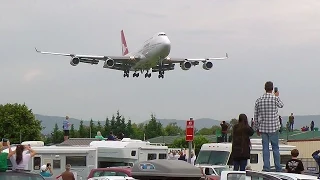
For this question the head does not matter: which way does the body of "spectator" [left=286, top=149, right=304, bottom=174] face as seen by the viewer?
away from the camera

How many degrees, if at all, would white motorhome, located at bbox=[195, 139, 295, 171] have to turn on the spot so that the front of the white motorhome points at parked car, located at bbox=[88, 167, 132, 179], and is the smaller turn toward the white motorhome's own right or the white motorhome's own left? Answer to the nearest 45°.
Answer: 0° — it already faces it

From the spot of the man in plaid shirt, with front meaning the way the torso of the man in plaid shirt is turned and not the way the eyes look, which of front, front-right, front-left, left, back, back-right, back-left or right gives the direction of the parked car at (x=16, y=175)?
back-left

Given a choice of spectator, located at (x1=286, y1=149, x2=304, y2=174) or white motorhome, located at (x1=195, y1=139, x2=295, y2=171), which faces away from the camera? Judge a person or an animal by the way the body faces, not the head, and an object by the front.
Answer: the spectator

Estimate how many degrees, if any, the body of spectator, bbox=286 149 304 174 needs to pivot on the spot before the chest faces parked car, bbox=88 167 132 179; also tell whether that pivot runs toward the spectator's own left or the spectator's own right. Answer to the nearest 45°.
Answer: approximately 45° to the spectator's own left

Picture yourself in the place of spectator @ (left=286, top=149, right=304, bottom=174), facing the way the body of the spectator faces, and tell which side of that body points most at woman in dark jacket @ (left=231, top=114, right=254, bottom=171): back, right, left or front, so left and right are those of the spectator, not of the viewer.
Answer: left

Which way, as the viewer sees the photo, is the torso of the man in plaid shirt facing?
away from the camera
